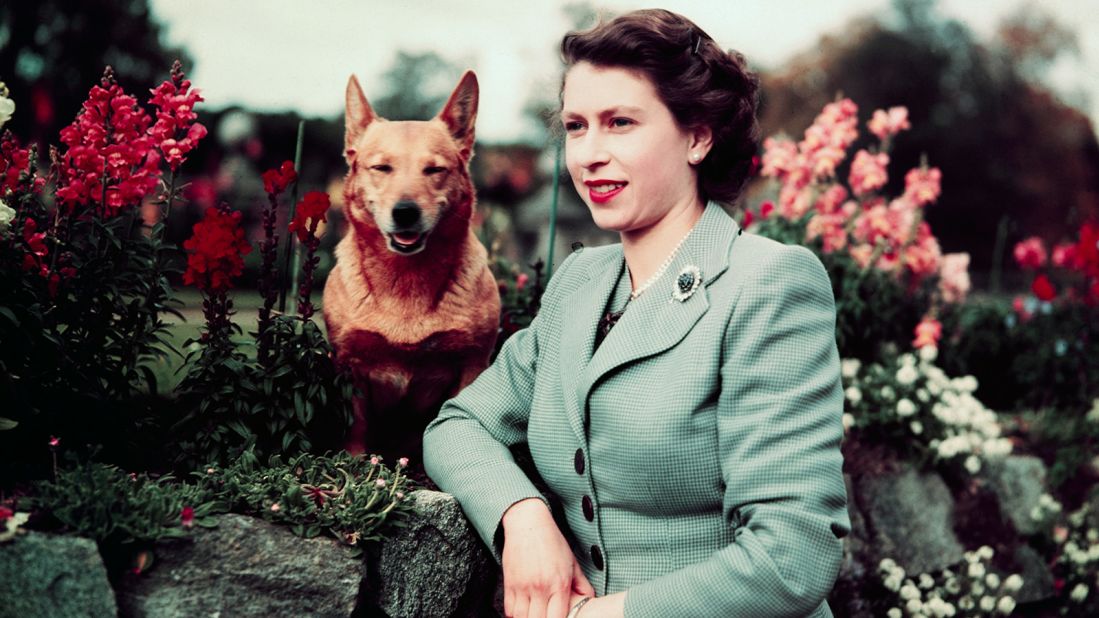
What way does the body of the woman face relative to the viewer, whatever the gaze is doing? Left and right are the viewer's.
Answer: facing the viewer and to the left of the viewer

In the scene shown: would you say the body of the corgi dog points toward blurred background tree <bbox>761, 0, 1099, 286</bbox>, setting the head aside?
no

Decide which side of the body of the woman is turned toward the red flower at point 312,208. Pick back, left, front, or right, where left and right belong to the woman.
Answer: right

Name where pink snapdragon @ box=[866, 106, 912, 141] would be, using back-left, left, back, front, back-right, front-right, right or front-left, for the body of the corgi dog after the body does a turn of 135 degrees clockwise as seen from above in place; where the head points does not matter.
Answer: right

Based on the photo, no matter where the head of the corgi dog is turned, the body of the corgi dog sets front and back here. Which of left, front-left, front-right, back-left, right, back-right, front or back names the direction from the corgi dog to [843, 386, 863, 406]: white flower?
back-left

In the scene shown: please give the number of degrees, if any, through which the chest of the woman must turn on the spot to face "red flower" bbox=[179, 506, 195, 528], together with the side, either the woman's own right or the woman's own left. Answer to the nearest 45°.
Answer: approximately 45° to the woman's own right

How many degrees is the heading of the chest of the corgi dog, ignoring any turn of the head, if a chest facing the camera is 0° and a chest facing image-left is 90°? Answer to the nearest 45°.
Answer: approximately 0°

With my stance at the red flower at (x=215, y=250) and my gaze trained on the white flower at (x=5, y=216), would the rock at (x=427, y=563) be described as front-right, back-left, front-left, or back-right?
back-left

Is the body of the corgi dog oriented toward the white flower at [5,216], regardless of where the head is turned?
no

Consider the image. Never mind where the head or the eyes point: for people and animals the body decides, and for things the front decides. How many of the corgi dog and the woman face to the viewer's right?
0

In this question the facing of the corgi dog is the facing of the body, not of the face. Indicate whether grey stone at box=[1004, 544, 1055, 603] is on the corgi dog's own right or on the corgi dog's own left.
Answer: on the corgi dog's own left

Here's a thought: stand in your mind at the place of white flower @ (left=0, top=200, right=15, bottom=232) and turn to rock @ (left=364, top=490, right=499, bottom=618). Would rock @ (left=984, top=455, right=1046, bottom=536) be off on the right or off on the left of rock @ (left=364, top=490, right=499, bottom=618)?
left

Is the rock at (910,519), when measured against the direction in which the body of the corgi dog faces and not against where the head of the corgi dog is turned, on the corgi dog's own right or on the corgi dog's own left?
on the corgi dog's own left

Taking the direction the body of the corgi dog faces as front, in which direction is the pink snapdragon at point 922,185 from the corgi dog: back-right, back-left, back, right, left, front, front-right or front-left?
back-left

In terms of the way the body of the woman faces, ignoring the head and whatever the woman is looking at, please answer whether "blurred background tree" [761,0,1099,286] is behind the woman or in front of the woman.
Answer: behind
